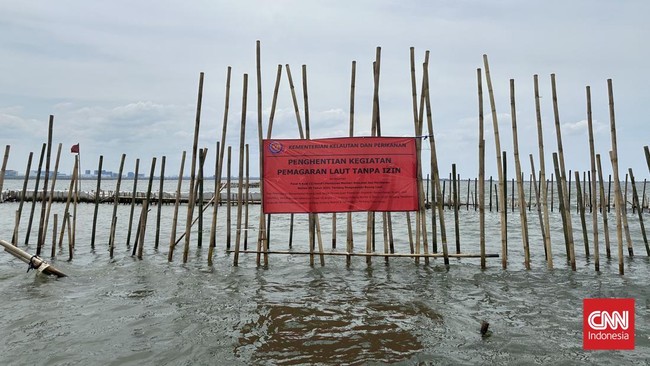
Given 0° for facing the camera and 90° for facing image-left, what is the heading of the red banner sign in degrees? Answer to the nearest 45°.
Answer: approximately 0°

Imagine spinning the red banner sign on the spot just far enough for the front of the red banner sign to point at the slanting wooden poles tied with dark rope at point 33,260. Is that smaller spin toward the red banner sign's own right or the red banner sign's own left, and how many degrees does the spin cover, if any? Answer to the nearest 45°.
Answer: approximately 90° to the red banner sign's own right
